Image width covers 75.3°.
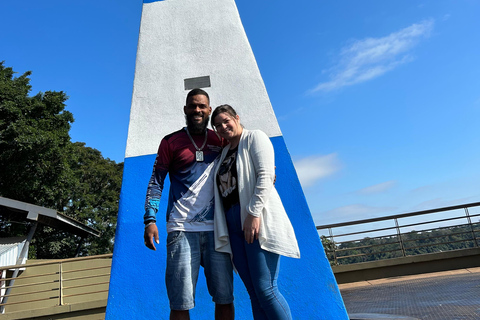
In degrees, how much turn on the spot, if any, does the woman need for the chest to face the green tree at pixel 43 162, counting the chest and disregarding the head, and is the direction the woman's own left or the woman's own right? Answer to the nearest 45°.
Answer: approximately 90° to the woman's own right

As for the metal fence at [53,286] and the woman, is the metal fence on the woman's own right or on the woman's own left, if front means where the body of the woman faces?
on the woman's own right

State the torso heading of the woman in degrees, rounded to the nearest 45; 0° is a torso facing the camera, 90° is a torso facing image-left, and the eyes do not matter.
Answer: approximately 45°
